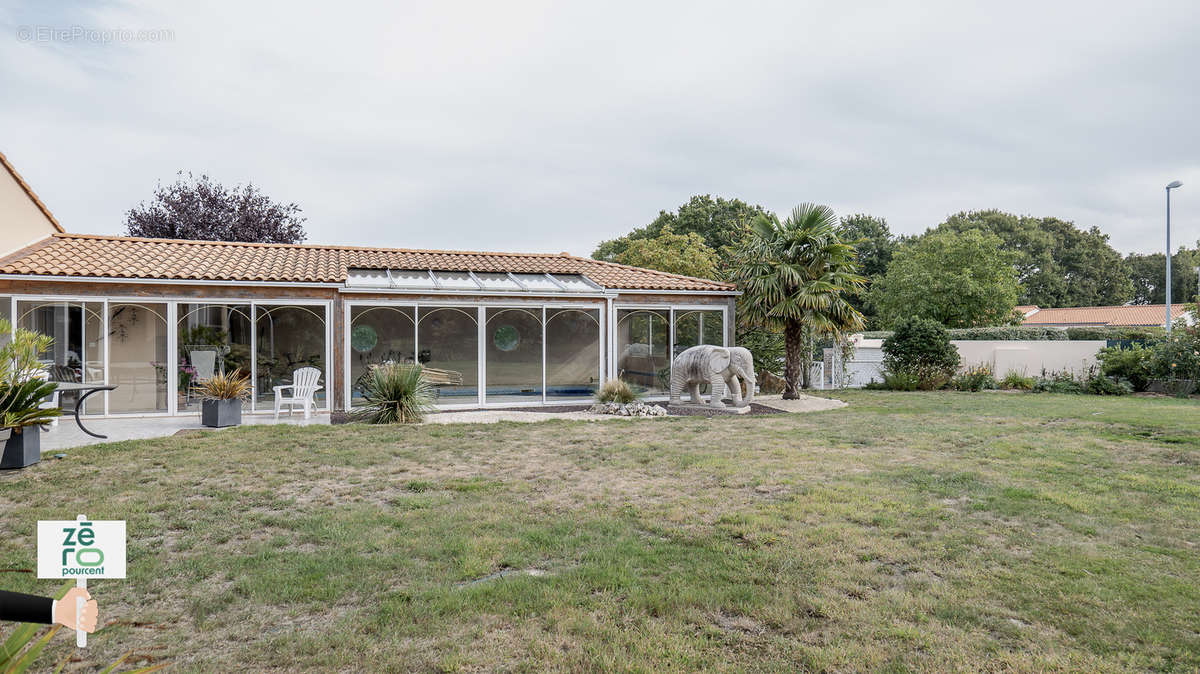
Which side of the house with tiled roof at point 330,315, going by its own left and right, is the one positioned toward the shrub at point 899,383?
left

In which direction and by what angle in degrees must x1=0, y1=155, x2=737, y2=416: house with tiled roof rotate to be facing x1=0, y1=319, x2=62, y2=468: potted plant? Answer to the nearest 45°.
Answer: approximately 45° to its right

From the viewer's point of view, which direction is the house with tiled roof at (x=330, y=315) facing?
toward the camera

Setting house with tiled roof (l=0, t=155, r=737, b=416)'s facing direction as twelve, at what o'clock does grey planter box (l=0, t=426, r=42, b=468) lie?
The grey planter box is roughly at 1 o'clock from the house with tiled roof.

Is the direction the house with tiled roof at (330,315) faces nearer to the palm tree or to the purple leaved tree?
the palm tree

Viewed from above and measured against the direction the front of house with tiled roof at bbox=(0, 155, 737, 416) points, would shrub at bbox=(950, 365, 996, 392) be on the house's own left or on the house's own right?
on the house's own left

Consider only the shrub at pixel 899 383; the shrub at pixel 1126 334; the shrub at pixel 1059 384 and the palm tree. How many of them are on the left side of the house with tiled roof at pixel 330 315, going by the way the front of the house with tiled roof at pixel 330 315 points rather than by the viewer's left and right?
4

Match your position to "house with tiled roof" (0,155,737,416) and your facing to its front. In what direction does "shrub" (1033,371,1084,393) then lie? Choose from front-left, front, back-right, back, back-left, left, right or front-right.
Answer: left
